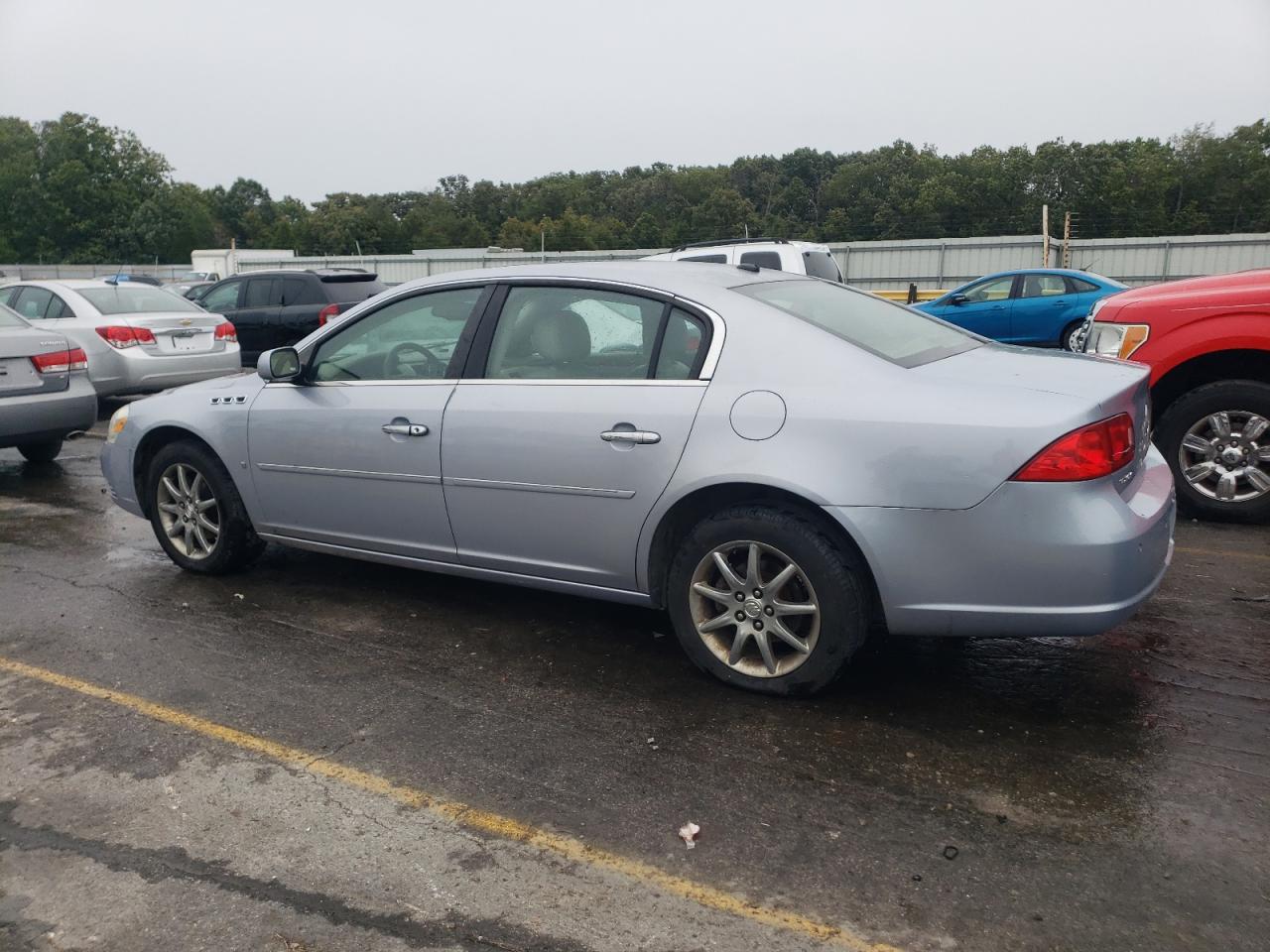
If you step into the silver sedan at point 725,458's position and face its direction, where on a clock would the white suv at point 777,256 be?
The white suv is roughly at 2 o'clock from the silver sedan.

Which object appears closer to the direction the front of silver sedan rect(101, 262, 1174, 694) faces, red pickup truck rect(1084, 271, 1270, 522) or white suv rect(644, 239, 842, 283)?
the white suv

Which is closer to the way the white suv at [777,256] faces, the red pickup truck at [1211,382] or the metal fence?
the metal fence

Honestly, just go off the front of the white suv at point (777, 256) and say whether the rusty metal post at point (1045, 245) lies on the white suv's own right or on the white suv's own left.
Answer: on the white suv's own right

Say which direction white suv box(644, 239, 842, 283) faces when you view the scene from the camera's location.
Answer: facing away from the viewer and to the left of the viewer

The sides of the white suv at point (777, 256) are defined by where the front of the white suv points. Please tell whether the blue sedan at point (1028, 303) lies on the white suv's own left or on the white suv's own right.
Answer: on the white suv's own right

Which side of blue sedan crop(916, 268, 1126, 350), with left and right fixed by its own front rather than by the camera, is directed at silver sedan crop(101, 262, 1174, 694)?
left

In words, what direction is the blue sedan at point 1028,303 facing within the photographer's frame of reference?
facing to the left of the viewer

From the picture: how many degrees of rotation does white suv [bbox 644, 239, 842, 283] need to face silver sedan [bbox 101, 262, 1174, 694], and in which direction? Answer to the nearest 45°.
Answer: approximately 135° to its left

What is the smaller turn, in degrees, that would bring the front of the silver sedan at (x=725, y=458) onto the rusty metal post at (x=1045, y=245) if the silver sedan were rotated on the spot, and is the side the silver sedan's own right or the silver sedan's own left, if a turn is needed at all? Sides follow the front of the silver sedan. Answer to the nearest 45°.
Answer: approximately 90° to the silver sedan's own right

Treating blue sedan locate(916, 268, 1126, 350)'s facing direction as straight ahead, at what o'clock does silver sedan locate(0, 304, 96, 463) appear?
The silver sedan is roughly at 10 o'clock from the blue sedan.
